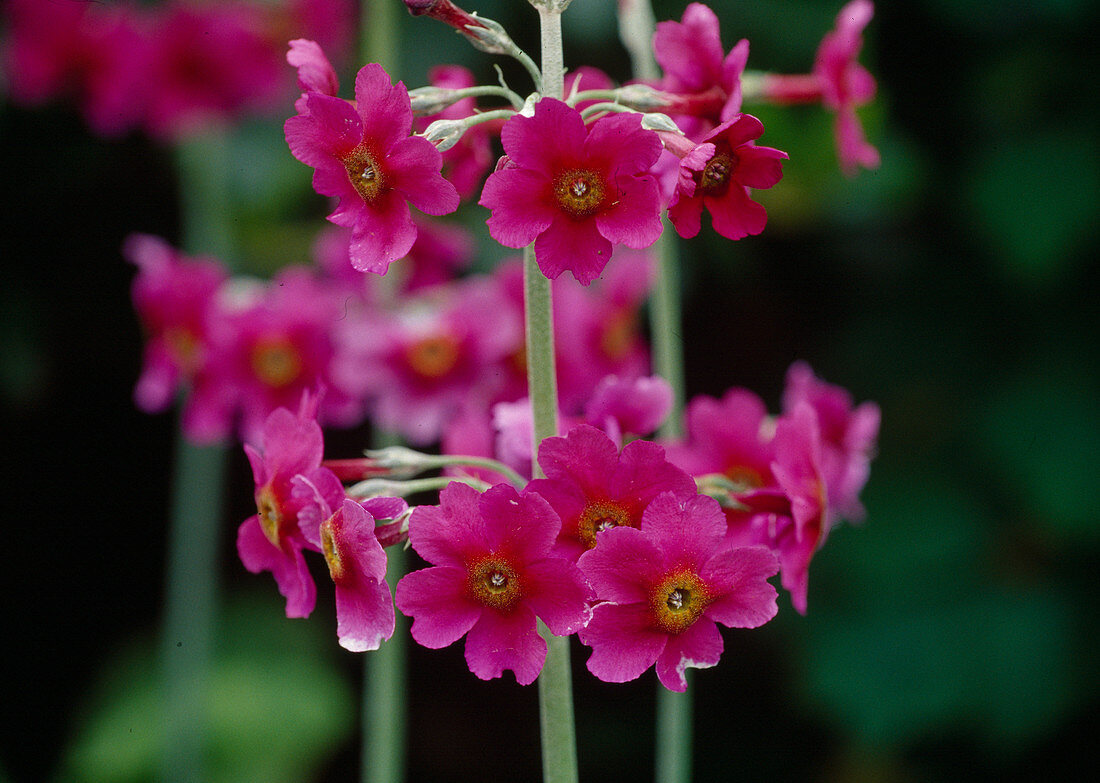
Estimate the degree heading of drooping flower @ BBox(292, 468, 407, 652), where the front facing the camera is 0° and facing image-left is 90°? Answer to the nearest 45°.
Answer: approximately 45°

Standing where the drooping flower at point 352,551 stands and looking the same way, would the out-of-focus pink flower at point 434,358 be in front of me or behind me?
behind
